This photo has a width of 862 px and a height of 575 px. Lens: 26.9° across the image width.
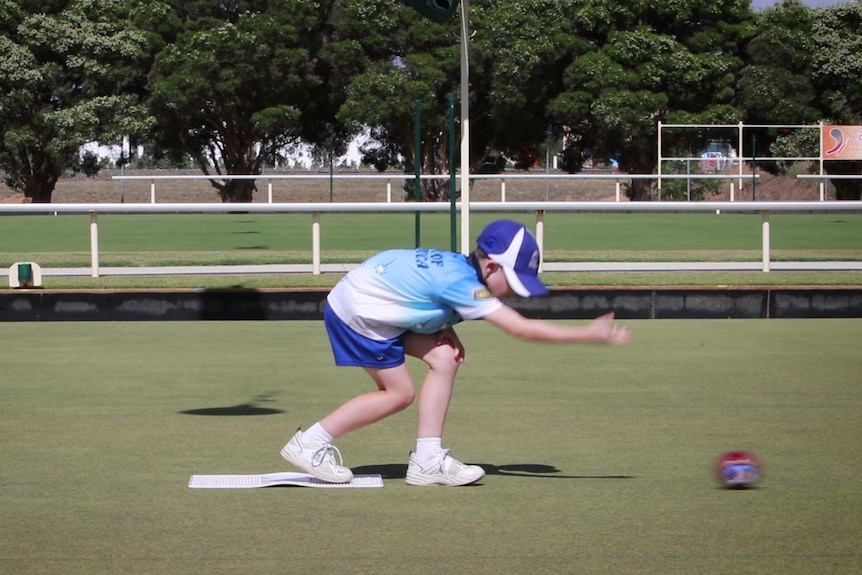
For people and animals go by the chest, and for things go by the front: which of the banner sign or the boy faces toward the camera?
the banner sign

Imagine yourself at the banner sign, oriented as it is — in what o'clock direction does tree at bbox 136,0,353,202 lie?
The tree is roughly at 3 o'clock from the banner sign.

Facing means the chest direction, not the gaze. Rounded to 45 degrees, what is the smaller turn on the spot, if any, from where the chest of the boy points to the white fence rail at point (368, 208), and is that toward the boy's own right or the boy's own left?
approximately 90° to the boy's own left

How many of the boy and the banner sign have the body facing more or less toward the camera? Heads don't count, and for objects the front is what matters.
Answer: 1

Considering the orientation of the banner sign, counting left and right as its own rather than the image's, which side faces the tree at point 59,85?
right

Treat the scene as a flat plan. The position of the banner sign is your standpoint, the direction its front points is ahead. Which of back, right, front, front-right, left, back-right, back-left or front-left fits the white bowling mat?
front

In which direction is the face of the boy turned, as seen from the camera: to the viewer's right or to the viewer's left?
to the viewer's right

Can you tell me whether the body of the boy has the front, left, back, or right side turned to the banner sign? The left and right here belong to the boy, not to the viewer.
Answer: left

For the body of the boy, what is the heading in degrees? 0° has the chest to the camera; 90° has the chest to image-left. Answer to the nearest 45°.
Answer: approximately 270°

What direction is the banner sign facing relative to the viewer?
toward the camera

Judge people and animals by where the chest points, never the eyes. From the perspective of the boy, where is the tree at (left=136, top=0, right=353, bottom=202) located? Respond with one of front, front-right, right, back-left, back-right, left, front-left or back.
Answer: left

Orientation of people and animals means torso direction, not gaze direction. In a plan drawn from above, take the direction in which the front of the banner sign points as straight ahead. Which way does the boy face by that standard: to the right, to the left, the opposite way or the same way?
to the left
